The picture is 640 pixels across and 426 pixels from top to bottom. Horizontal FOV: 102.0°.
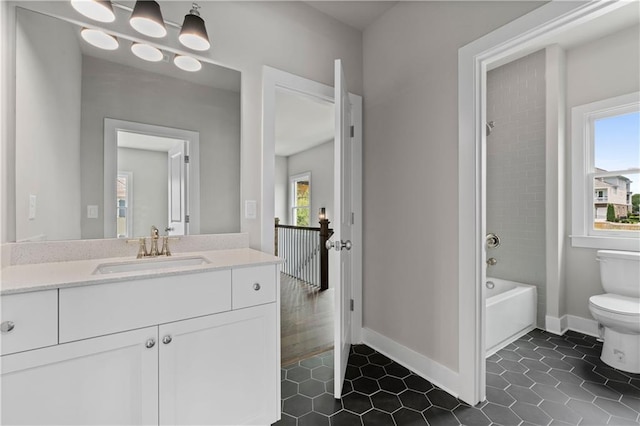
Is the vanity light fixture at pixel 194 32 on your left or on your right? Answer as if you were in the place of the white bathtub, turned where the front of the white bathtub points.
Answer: on your right

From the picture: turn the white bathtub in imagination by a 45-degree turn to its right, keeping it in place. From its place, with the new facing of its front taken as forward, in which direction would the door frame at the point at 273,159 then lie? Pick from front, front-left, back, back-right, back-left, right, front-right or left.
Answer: front-right

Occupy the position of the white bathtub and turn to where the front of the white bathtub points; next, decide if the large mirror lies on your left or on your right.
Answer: on your right

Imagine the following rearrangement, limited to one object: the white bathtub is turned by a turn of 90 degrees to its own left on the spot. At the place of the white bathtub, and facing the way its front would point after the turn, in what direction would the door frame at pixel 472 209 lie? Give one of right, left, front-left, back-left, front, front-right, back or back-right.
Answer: back-right

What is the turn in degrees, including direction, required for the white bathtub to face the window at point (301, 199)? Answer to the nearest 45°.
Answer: approximately 180°

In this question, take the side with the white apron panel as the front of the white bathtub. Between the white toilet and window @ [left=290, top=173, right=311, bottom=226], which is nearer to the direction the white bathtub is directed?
the white toilet

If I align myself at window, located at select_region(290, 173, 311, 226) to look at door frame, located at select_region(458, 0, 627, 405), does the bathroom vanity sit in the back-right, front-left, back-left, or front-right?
front-right

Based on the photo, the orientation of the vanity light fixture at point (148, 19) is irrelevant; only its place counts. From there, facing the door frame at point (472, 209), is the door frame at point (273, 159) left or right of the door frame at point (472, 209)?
left

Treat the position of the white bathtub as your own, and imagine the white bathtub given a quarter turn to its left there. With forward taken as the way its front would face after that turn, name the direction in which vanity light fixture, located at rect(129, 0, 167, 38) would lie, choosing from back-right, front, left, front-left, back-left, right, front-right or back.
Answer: back

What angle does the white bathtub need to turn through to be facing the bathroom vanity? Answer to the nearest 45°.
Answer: approximately 90° to its right
